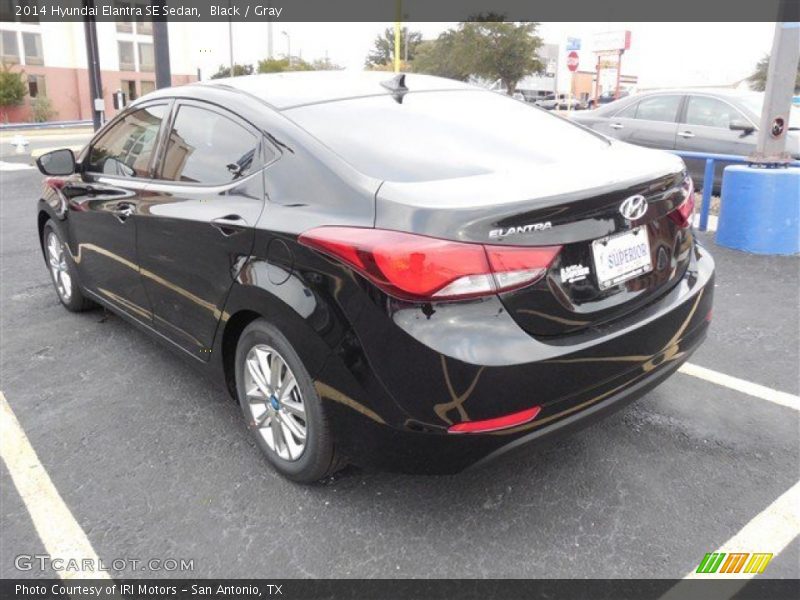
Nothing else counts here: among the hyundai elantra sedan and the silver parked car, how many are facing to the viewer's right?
1

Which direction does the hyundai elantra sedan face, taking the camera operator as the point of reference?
facing away from the viewer and to the left of the viewer

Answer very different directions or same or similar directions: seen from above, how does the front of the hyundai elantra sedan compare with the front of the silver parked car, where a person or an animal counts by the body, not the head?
very different directions

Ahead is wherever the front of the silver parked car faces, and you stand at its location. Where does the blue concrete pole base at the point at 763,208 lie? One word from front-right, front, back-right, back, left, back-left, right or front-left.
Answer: right

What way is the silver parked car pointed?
to the viewer's right

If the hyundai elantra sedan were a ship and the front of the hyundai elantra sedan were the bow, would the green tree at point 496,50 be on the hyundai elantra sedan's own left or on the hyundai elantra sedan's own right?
on the hyundai elantra sedan's own right

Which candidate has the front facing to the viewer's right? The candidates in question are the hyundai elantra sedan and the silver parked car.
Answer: the silver parked car

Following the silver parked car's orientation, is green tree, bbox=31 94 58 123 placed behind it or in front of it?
behind

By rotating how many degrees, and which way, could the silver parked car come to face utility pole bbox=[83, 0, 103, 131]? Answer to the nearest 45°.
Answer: approximately 180°
